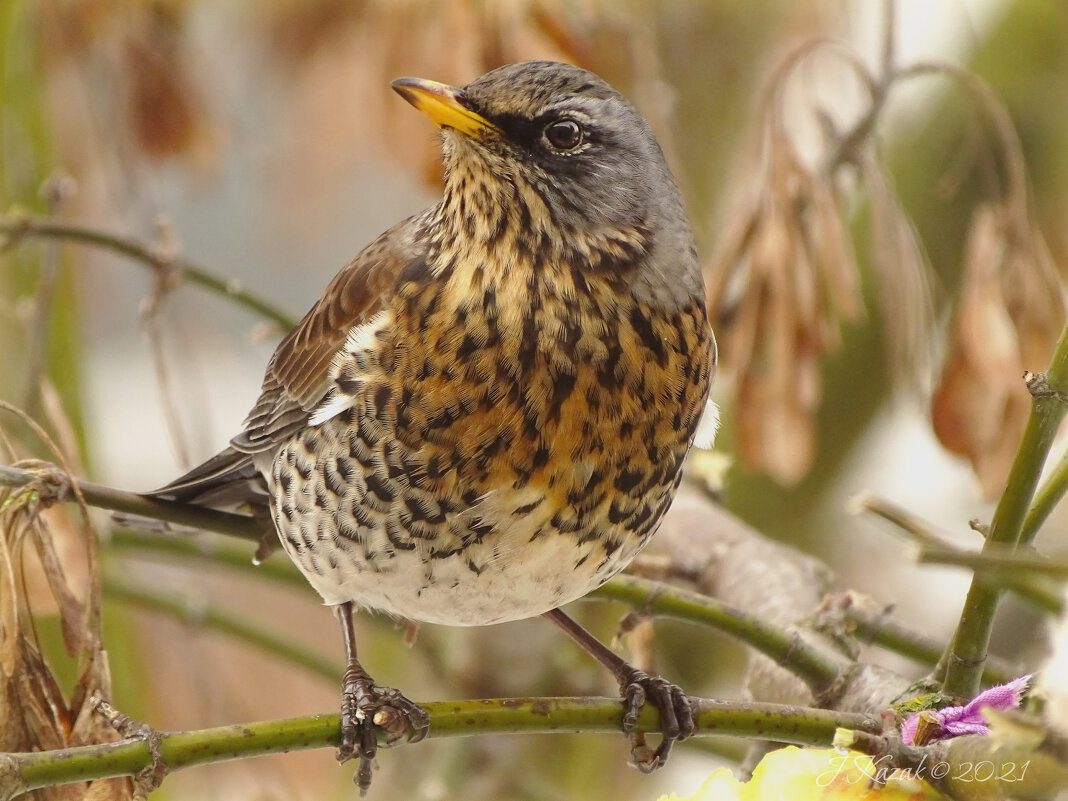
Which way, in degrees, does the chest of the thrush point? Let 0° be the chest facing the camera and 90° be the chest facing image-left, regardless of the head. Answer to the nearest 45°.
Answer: approximately 315°
